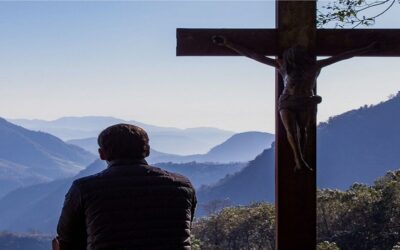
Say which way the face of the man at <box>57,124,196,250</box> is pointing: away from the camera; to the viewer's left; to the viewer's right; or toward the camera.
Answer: away from the camera

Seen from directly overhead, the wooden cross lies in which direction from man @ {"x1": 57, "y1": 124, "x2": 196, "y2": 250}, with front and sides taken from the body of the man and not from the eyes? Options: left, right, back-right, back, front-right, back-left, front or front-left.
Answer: front-right

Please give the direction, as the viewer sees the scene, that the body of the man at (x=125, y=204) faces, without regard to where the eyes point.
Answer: away from the camera
